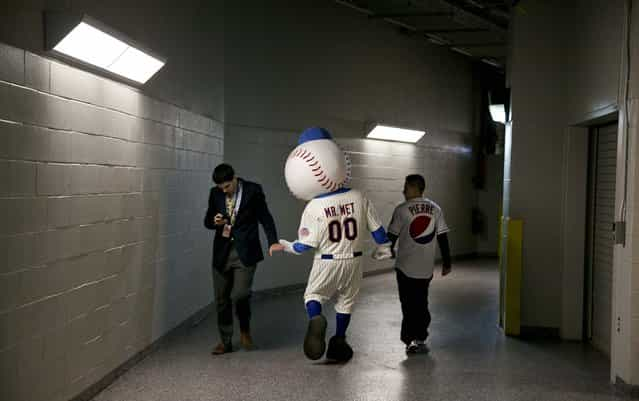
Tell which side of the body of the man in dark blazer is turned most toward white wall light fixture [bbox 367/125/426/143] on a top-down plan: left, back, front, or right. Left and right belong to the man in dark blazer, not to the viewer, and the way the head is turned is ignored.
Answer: back

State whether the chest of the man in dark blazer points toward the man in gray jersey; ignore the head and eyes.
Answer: no
